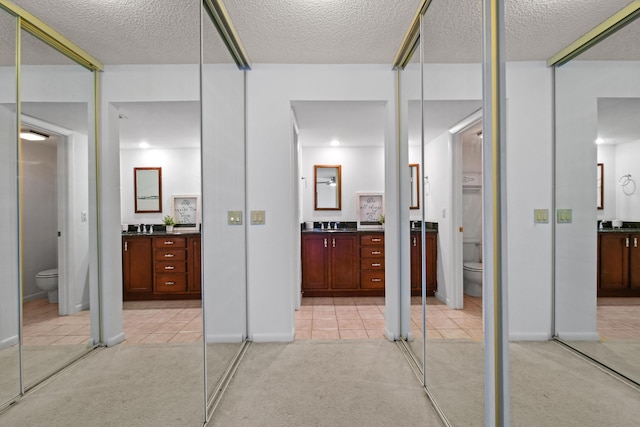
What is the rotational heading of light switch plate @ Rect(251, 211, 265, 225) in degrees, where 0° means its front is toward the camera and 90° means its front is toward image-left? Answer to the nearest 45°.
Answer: approximately 0°

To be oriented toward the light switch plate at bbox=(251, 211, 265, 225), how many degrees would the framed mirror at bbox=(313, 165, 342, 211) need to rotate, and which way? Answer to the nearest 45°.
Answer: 0° — it already faces it

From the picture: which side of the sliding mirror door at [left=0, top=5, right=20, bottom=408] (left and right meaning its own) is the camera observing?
right

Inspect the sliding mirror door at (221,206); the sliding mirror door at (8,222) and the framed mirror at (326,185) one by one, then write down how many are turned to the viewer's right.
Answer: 2

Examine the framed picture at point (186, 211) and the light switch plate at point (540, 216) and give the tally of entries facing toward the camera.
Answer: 2

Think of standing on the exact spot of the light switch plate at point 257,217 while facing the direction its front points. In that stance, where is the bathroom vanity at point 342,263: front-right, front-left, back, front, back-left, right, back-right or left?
back-left

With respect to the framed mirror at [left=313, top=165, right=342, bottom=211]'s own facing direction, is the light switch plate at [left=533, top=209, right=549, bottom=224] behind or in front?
in front
